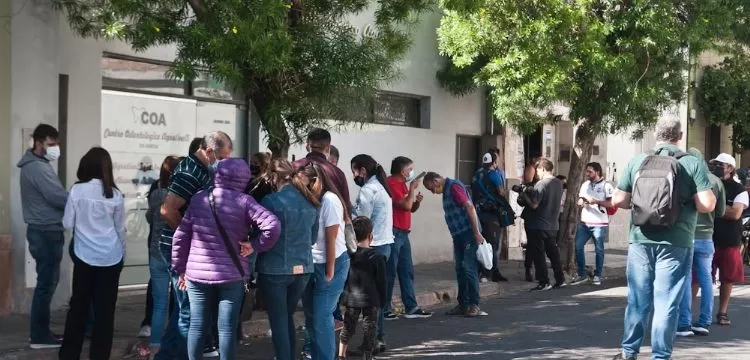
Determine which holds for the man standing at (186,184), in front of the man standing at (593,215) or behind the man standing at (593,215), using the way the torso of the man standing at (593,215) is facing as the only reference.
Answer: in front

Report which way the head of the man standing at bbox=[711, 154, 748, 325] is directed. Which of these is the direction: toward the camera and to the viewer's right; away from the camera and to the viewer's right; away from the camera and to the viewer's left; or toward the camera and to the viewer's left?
toward the camera and to the viewer's left

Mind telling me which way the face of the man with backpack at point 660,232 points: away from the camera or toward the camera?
away from the camera

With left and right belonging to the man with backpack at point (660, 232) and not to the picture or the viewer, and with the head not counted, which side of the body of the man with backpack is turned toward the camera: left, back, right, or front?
back

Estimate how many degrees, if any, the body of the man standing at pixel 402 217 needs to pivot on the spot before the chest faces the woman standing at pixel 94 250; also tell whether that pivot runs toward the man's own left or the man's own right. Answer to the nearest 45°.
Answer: approximately 135° to the man's own right

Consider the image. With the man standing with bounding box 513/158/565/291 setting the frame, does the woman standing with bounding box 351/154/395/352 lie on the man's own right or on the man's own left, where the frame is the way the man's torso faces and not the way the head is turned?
on the man's own left

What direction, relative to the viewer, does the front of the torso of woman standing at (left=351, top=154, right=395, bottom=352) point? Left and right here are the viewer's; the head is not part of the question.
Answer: facing to the left of the viewer

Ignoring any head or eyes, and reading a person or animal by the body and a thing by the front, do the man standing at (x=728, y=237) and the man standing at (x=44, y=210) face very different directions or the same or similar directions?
very different directions
